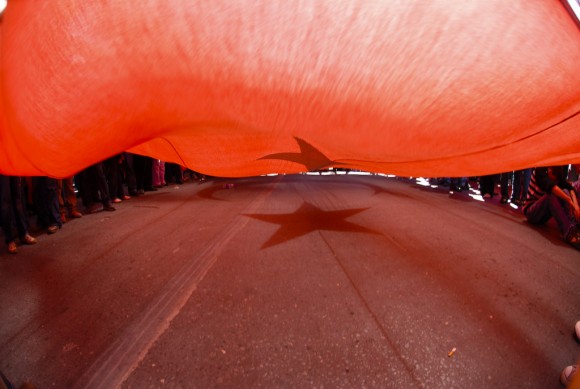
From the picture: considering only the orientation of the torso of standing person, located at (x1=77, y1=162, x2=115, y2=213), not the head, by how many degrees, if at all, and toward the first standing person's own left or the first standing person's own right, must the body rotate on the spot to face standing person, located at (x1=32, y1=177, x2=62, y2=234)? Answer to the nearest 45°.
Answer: approximately 135° to the first standing person's own right

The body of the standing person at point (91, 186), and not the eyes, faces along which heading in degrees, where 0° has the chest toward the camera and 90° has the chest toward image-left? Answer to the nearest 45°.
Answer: approximately 270°

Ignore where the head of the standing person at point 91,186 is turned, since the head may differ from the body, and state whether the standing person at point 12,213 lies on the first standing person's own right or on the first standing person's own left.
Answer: on the first standing person's own right

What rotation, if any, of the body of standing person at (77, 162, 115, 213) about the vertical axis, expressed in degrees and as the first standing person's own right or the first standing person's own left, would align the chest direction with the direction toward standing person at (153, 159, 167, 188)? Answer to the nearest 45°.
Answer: approximately 45° to the first standing person's own left

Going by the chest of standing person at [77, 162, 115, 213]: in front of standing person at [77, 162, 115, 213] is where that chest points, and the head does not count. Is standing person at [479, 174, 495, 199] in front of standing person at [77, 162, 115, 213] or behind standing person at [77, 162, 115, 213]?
in front
